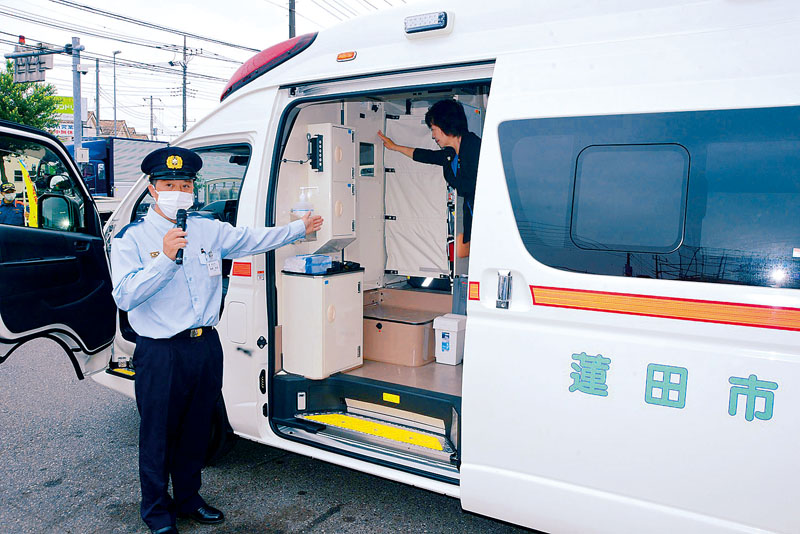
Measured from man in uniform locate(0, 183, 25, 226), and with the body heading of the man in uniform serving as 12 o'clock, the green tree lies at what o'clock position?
The green tree is roughly at 6 o'clock from the man in uniform.

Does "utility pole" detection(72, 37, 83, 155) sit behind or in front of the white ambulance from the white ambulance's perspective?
in front

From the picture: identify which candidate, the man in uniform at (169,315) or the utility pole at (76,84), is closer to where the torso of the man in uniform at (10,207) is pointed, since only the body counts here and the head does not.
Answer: the man in uniform

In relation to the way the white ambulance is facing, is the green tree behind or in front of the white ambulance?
in front

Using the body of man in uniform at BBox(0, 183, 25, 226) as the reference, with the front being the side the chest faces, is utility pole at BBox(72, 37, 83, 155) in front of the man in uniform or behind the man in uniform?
behind

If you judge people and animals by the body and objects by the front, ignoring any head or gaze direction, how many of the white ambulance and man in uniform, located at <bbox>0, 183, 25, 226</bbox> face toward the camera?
1

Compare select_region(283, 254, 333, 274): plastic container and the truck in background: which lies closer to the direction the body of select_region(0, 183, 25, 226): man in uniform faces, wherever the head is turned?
the plastic container

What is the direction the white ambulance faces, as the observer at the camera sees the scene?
facing away from the viewer and to the left of the viewer
